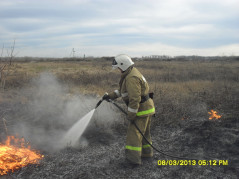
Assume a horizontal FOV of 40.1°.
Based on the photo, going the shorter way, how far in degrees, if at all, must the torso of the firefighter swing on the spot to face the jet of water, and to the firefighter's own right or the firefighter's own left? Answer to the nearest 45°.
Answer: approximately 45° to the firefighter's own right

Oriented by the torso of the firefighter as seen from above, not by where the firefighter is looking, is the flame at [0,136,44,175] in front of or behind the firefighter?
in front

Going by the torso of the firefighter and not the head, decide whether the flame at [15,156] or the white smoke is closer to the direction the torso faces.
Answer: the flame

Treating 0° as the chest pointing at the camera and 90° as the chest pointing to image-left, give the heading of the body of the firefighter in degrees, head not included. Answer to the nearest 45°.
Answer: approximately 90°

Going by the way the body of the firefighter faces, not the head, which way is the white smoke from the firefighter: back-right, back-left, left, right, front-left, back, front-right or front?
front-right

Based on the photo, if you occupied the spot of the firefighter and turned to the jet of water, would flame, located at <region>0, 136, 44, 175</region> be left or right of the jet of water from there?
left

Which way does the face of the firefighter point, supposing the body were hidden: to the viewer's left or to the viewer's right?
to the viewer's left
